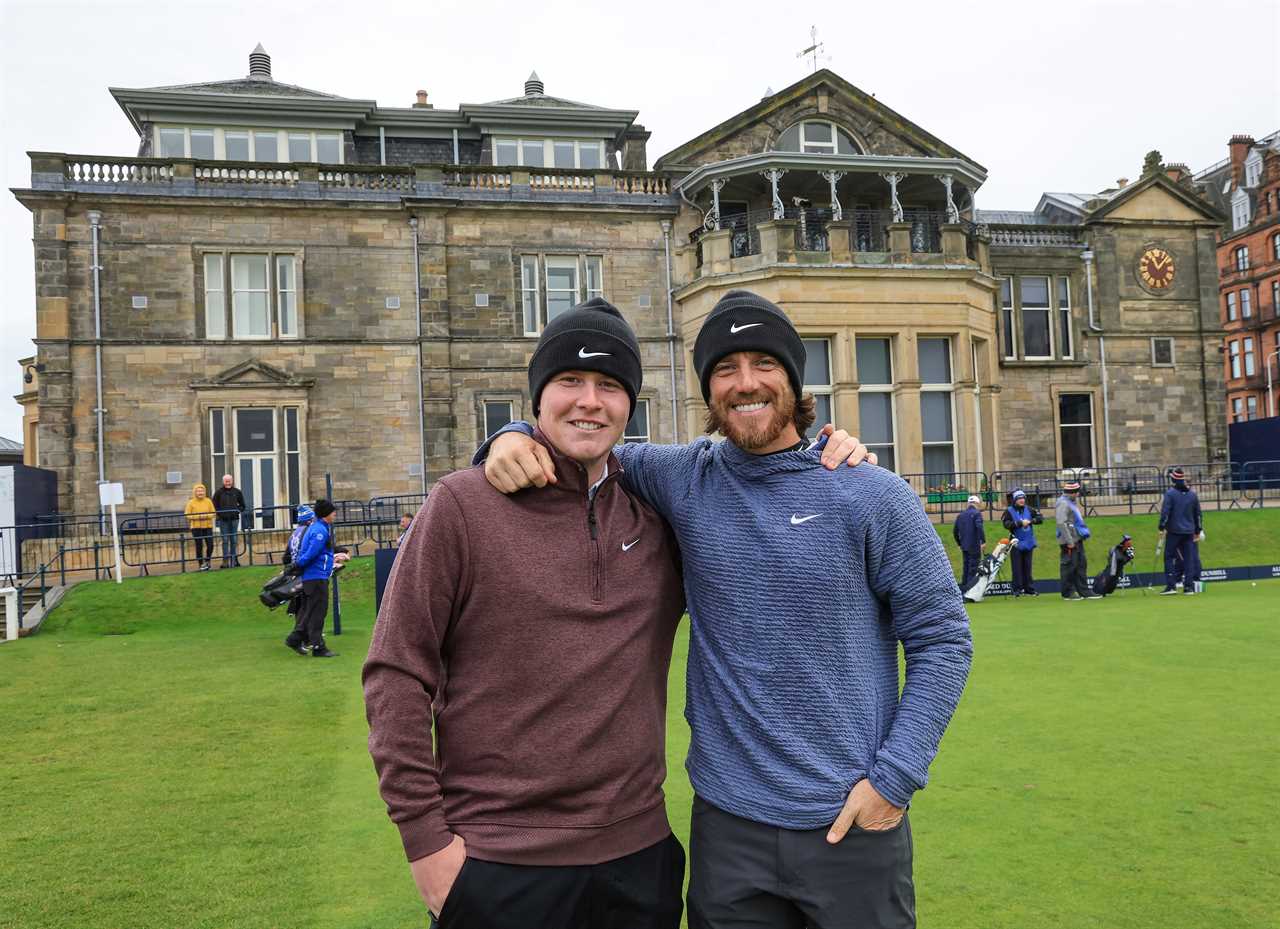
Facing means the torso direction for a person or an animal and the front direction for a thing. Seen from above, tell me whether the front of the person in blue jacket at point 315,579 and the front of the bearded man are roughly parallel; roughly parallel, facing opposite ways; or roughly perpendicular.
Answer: roughly perpendicular

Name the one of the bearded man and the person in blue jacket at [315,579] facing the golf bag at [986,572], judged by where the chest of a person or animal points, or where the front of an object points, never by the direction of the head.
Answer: the person in blue jacket

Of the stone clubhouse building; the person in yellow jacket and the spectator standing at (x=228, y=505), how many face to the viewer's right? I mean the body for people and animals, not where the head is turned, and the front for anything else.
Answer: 0

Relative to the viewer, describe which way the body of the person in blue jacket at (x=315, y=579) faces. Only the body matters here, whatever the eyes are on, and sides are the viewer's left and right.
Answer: facing to the right of the viewer

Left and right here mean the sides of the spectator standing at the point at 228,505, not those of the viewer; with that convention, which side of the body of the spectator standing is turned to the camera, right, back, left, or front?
front

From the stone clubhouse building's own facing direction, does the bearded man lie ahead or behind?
ahead

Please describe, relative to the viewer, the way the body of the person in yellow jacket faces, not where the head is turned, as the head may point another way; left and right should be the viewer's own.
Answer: facing the viewer

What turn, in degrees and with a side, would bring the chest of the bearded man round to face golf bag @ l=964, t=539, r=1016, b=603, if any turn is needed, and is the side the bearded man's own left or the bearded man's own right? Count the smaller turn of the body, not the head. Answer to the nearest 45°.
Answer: approximately 180°

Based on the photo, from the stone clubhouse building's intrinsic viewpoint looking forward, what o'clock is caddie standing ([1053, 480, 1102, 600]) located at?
The caddie standing is roughly at 10 o'clock from the stone clubhouse building.

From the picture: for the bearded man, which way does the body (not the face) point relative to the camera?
toward the camera
